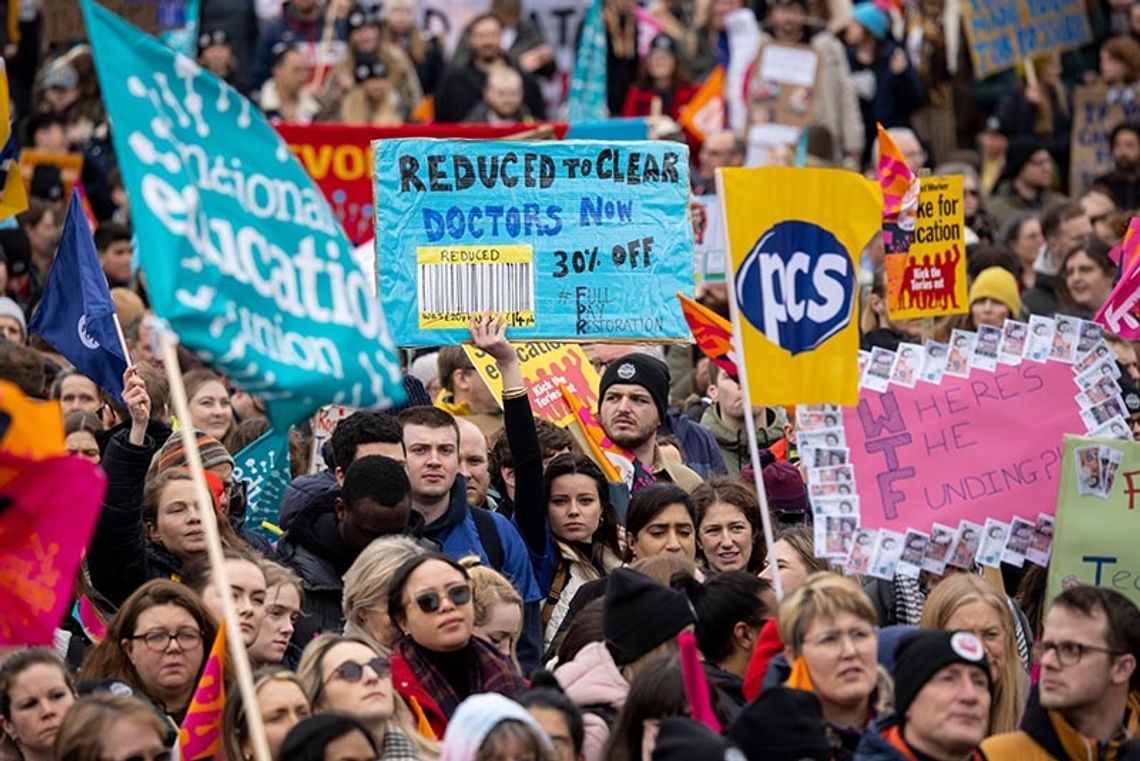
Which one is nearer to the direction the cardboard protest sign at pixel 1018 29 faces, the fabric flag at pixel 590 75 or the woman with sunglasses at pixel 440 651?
the woman with sunglasses

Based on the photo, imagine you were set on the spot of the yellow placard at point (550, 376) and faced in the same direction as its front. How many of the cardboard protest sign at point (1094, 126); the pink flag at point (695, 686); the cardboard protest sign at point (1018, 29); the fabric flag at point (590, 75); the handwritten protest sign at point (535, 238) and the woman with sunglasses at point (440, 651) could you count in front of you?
3

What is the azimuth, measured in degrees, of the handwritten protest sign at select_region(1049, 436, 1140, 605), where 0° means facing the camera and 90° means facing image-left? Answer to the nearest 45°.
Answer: approximately 0°

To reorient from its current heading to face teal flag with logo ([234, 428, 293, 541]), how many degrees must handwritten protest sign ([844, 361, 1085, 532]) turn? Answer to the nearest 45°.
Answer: approximately 90° to its right

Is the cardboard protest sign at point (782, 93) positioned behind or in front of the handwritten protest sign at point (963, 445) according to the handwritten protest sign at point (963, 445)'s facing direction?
behind

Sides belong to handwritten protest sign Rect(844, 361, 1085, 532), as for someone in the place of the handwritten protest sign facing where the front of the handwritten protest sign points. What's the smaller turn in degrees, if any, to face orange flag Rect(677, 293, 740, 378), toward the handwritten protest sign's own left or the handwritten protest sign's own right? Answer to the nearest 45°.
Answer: approximately 135° to the handwritten protest sign's own right

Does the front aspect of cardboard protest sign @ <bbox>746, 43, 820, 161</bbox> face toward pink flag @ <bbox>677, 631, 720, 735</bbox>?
yes
